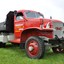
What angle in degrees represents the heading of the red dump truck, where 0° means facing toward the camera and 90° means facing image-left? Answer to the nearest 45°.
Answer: approximately 315°
